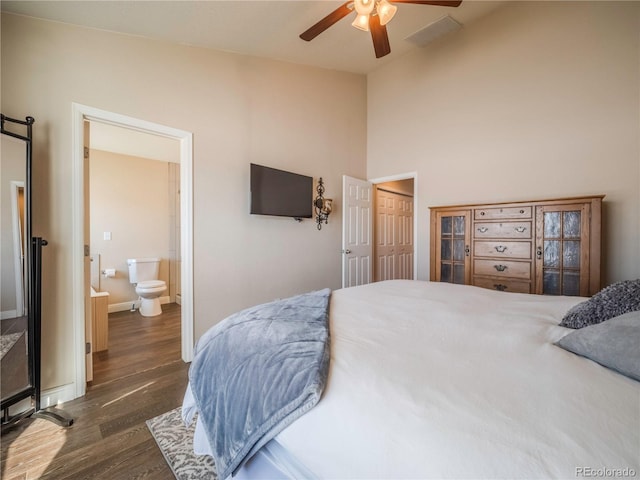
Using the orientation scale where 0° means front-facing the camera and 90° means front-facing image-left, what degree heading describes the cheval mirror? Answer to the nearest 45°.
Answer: approximately 315°

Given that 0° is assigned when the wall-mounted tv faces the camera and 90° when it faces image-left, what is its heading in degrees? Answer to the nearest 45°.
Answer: approximately 315°

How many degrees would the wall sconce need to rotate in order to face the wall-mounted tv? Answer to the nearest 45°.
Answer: approximately 90° to its right

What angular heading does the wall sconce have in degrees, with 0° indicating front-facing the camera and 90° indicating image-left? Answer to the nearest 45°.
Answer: approximately 315°

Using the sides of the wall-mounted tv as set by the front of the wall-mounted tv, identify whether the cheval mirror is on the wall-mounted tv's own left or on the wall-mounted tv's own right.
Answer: on the wall-mounted tv's own right

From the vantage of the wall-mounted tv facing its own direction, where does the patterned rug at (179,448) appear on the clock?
The patterned rug is roughly at 2 o'clock from the wall-mounted tv.

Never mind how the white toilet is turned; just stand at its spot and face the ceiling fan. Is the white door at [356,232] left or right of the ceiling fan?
left
